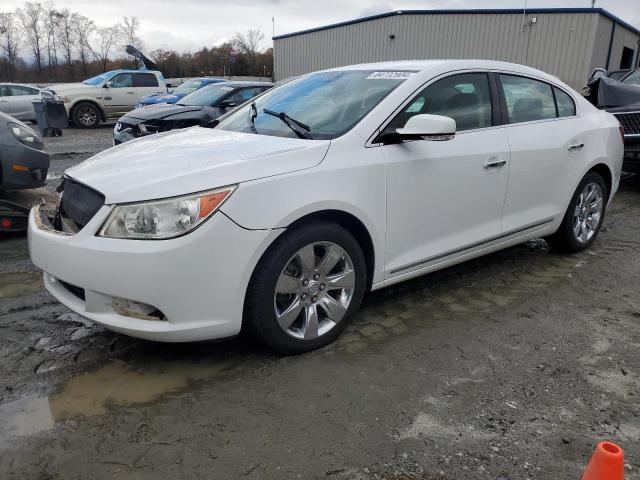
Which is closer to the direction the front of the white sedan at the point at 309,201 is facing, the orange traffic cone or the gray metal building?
the orange traffic cone

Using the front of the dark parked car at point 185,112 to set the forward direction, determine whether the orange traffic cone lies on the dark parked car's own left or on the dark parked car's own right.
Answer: on the dark parked car's own left

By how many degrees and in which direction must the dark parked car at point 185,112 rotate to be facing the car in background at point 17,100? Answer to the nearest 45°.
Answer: approximately 90° to its right

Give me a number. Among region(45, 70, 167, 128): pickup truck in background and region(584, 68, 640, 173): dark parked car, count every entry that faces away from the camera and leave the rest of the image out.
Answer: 0

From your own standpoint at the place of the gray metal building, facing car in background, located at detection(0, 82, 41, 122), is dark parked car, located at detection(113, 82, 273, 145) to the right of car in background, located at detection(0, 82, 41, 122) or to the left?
left

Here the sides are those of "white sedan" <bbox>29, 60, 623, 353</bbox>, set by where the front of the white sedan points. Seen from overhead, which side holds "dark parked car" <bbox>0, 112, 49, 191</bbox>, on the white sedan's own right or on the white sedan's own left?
on the white sedan's own right

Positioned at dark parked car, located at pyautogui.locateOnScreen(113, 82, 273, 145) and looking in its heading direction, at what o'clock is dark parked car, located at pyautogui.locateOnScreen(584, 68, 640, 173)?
dark parked car, located at pyautogui.locateOnScreen(584, 68, 640, 173) is roughly at 8 o'clock from dark parked car, located at pyautogui.locateOnScreen(113, 82, 273, 145).

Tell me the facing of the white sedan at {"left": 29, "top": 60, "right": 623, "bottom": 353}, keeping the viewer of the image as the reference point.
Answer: facing the viewer and to the left of the viewer
